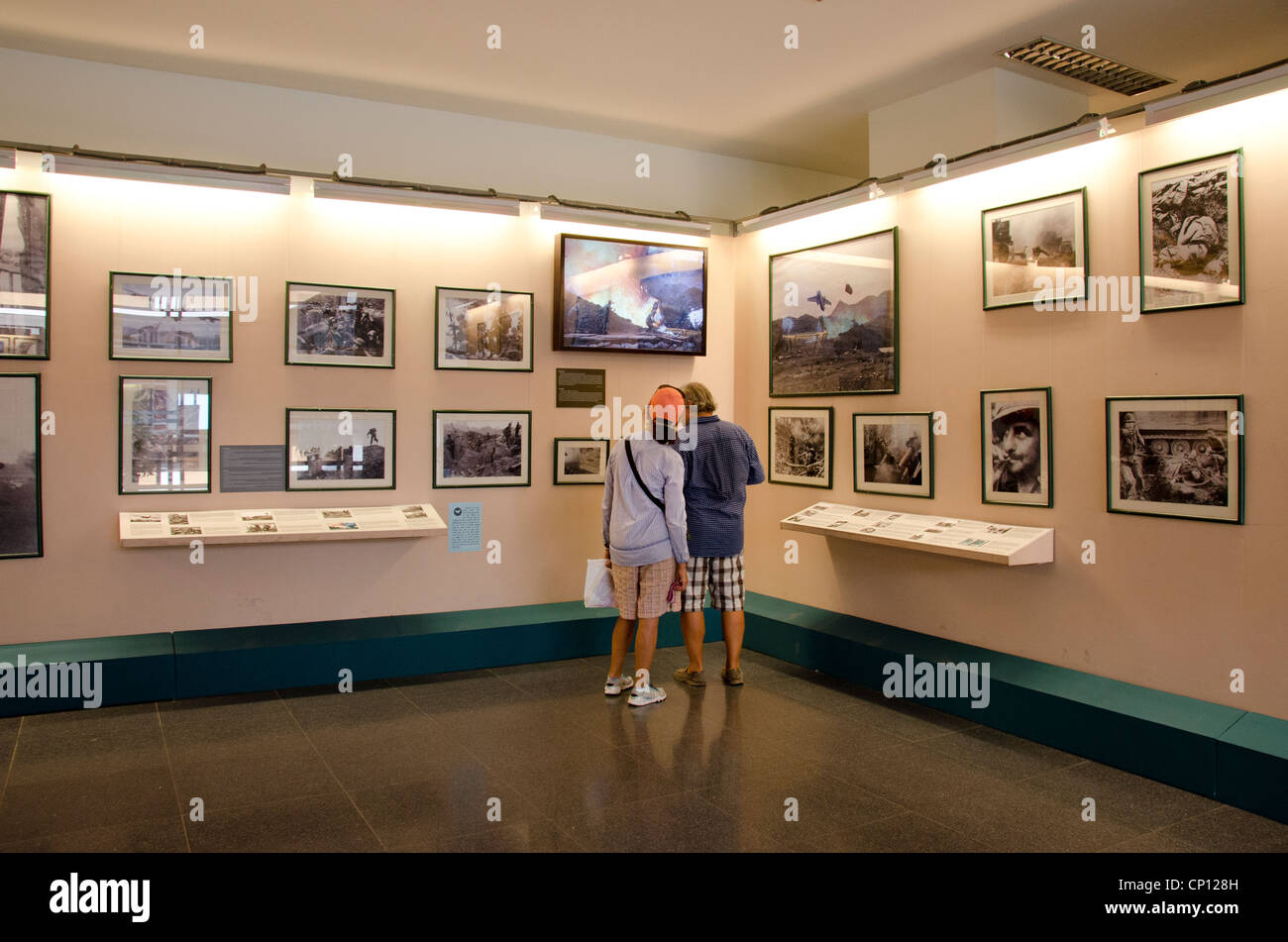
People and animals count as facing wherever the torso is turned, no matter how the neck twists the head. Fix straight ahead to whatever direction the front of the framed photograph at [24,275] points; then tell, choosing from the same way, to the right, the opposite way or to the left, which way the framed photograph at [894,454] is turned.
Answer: to the right

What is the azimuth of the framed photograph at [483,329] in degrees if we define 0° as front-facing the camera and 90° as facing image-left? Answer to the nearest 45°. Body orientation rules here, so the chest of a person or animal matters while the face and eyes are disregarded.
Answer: approximately 0°

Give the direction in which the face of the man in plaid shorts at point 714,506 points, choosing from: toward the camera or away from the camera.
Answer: away from the camera

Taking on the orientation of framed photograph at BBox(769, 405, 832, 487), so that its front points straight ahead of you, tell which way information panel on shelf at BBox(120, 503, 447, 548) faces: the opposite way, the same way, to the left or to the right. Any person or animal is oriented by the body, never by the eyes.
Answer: to the left

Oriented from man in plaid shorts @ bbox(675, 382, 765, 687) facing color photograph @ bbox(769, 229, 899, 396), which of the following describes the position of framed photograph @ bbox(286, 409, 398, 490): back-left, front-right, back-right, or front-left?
back-left

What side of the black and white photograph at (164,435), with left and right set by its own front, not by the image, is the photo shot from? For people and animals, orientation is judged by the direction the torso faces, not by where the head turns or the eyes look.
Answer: front

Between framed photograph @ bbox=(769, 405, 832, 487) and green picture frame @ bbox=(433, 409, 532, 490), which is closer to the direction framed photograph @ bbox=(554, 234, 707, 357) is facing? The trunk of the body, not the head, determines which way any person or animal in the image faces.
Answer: the framed photograph

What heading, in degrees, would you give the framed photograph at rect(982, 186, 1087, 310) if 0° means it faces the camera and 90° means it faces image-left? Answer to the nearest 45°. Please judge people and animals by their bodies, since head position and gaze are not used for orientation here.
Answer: approximately 45°

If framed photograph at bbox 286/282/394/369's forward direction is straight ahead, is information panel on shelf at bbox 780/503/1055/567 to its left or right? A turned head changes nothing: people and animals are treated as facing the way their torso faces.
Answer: on its left

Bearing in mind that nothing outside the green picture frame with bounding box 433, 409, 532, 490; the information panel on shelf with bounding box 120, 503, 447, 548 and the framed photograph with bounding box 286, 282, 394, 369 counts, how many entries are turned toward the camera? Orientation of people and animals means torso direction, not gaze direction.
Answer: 3

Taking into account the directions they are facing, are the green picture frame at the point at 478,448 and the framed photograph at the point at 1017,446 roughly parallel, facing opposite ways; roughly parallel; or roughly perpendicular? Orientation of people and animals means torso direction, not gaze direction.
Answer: roughly perpendicular

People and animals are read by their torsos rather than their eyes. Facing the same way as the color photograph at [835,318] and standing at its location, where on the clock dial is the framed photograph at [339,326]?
The framed photograph is roughly at 1 o'clock from the color photograph.

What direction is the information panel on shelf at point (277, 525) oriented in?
toward the camera

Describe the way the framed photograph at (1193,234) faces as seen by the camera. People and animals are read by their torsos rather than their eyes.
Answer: facing the viewer and to the left of the viewer
